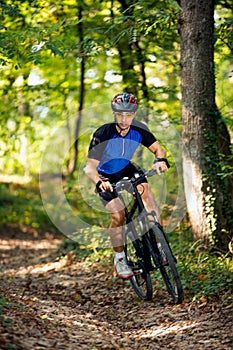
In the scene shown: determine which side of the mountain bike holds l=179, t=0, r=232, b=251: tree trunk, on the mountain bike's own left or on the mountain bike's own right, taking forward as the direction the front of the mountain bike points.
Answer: on the mountain bike's own left

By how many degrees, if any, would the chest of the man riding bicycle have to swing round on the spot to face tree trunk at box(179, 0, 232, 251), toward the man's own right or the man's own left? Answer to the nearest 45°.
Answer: approximately 135° to the man's own left

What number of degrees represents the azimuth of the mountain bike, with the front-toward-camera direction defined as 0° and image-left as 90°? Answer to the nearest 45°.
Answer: approximately 315°
